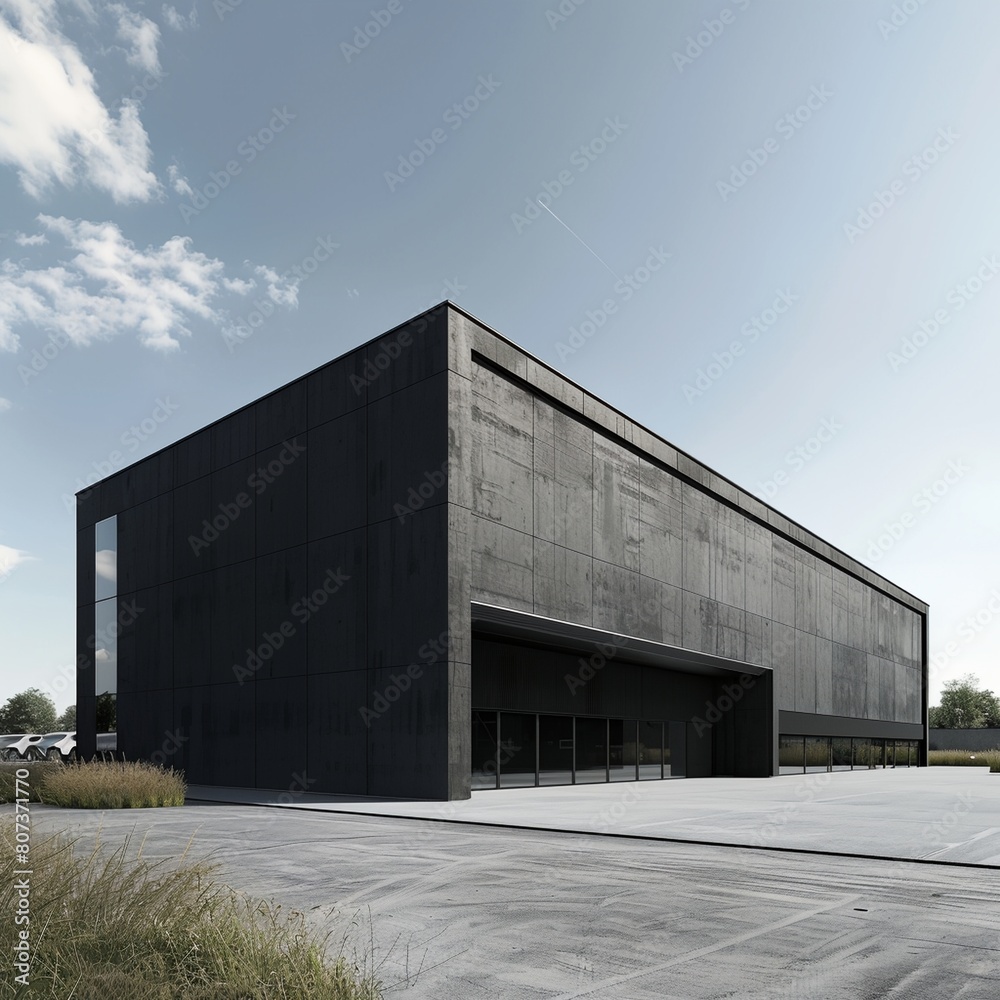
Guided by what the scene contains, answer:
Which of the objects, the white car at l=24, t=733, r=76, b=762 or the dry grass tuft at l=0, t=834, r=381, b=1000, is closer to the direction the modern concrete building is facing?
the dry grass tuft

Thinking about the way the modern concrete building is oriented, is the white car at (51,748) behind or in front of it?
behind

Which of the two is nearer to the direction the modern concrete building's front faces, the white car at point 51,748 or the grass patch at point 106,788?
the grass patch

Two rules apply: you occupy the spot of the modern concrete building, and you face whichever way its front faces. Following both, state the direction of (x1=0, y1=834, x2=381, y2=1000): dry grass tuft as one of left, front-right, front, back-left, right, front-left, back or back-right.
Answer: front-right

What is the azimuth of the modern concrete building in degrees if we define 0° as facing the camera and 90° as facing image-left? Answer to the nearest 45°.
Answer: approximately 315°
